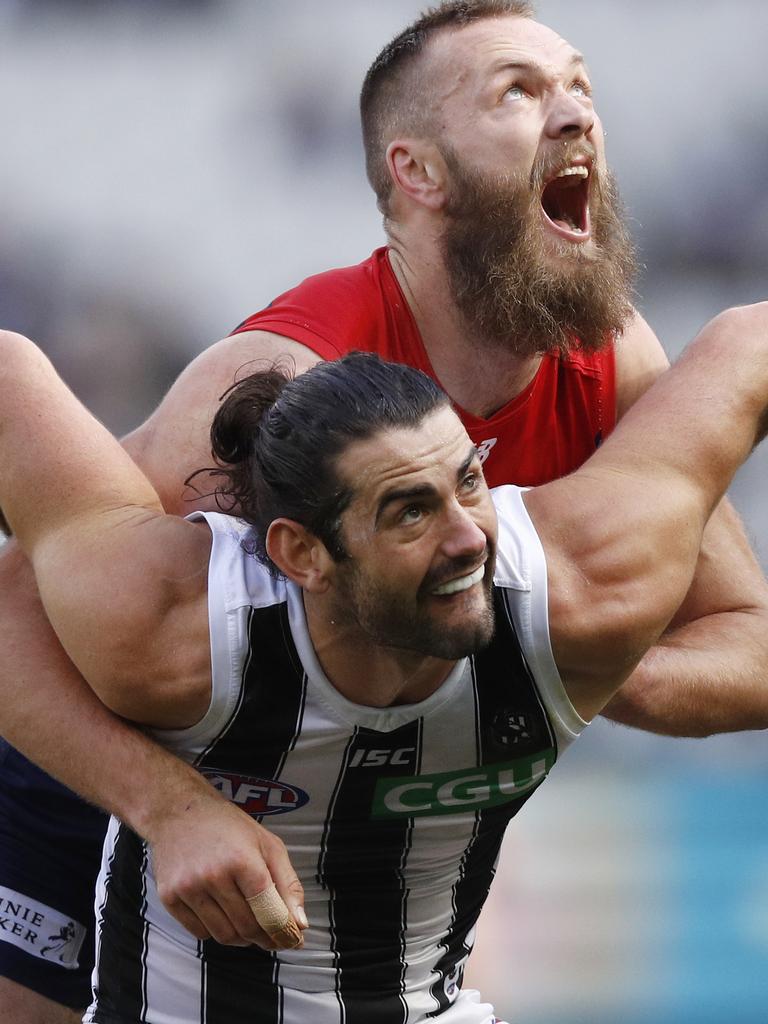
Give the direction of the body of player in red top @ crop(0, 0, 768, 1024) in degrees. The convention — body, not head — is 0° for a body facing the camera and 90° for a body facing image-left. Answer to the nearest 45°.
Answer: approximately 315°

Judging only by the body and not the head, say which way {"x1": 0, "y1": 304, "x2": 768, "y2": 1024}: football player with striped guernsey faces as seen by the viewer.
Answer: toward the camera

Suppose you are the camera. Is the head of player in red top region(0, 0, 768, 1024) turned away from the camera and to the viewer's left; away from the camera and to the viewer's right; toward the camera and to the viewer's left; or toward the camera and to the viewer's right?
toward the camera and to the viewer's right
